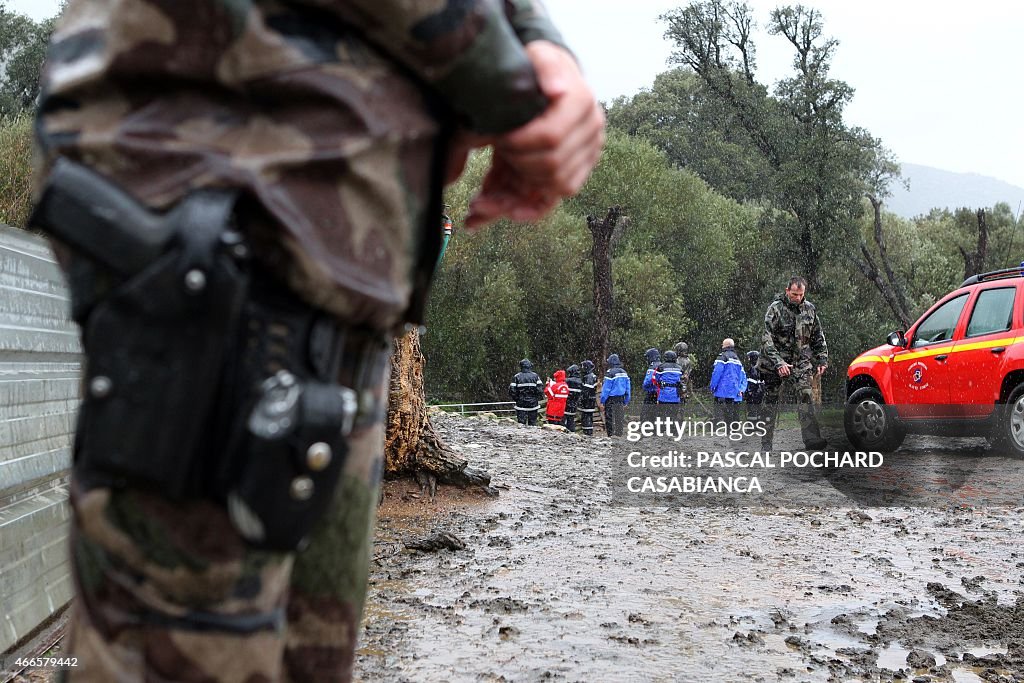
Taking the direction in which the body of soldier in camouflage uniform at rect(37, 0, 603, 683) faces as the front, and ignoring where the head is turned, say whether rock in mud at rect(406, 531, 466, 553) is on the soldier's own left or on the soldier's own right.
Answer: on the soldier's own left

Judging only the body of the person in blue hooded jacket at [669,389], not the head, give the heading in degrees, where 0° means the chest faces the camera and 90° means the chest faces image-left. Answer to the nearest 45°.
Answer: approximately 180°

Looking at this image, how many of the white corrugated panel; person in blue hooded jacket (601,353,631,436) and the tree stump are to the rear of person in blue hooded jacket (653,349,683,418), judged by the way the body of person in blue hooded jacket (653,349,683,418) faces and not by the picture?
2

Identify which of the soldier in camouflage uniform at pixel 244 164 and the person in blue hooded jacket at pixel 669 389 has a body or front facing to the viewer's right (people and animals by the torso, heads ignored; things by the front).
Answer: the soldier in camouflage uniform

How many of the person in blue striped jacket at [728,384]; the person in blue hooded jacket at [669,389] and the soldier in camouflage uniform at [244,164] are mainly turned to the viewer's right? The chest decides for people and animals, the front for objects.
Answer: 1

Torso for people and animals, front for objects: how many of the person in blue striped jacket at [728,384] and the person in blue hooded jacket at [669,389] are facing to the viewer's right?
0

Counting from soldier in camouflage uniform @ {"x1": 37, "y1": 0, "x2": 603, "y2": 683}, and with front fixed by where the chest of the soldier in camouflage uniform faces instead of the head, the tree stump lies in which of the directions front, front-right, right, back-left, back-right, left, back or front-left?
left

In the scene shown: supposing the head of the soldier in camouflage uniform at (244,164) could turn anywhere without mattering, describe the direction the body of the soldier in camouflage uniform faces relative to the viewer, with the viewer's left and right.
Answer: facing to the right of the viewer
